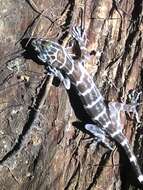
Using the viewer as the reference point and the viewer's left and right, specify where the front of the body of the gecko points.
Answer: facing away from the viewer and to the left of the viewer
